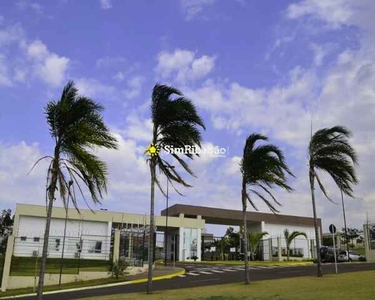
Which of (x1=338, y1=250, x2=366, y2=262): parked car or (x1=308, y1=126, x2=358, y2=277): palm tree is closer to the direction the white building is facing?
the palm tree

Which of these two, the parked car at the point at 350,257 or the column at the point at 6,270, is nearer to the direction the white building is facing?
the column

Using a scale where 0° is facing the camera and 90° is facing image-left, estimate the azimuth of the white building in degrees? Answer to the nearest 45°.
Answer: approximately 0°
